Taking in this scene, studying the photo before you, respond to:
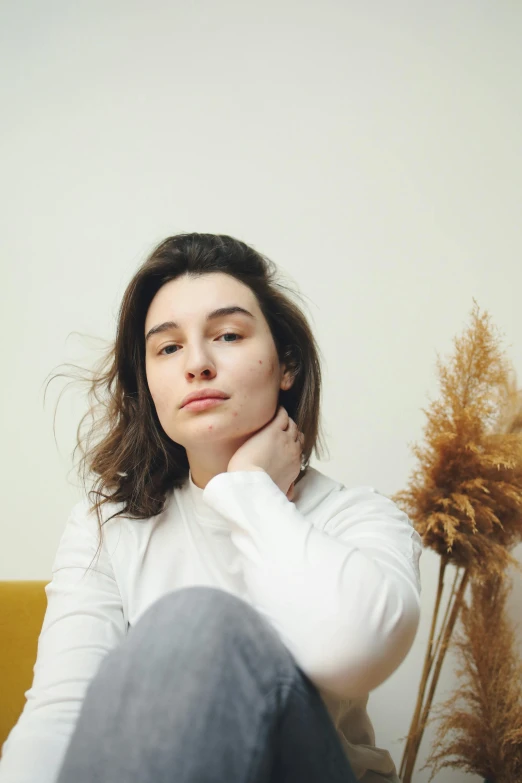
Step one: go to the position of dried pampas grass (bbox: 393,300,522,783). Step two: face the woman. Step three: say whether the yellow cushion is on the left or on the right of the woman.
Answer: right

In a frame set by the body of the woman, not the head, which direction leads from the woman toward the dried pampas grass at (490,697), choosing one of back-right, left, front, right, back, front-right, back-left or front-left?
back-left

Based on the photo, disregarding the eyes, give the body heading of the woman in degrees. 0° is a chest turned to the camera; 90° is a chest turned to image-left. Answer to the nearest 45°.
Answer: approximately 0°

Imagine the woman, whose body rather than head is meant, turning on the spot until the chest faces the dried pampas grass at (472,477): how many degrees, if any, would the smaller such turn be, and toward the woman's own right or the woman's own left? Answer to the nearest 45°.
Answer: approximately 135° to the woman's own left
